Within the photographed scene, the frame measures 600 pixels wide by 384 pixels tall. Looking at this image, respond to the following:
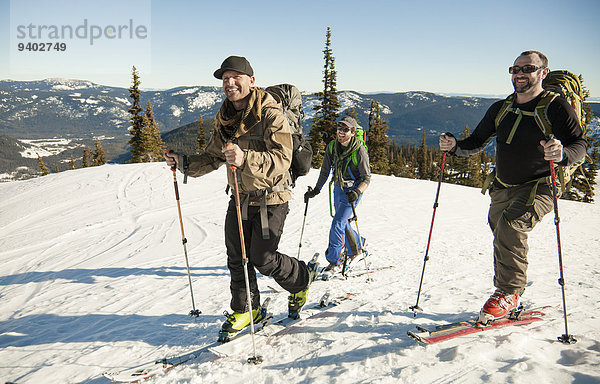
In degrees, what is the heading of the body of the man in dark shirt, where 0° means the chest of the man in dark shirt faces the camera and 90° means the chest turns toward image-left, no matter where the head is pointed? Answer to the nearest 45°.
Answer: approximately 45°

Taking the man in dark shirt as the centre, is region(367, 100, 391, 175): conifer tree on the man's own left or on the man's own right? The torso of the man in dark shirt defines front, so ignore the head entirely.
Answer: on the man's own right

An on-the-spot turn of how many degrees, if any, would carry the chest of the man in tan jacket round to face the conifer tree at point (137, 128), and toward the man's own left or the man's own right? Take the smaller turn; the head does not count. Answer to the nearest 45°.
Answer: approximately 135° to the man's own right

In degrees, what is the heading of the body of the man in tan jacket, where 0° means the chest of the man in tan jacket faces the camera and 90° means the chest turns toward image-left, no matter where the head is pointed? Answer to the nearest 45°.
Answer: approximately 45°

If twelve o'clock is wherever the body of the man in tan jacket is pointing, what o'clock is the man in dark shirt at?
The man in dark shirt is roughly at 8 o'clock from the man in tan jacket.
